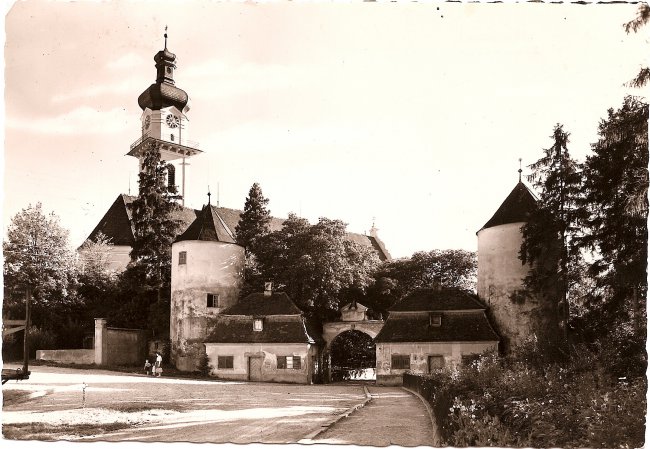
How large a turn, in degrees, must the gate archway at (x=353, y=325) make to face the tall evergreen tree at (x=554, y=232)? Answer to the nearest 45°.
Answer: approximately 45° to its left

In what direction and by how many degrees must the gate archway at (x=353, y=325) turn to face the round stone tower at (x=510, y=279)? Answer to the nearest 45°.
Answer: approximately 45° to its left

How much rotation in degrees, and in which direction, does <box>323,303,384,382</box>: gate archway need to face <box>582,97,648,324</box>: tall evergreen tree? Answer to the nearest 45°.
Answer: approximately 45° to its left

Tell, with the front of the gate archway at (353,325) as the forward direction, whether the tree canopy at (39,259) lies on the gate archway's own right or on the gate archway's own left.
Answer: on the gate archway's own right

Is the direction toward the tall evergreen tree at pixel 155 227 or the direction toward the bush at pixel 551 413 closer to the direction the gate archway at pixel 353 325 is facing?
the bush

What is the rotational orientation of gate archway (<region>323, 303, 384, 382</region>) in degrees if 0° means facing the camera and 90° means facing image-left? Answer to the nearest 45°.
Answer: approximately 0°

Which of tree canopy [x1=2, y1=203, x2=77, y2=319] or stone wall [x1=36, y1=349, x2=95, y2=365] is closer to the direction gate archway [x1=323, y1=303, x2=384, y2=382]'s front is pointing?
the tree canopy

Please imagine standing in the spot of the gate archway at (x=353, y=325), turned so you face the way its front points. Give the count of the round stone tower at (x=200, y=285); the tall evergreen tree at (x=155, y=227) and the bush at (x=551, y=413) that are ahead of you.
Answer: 1

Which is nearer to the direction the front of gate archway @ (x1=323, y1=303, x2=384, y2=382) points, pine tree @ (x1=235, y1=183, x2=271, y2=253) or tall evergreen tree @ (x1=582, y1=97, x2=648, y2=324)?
the tall evergreen tree

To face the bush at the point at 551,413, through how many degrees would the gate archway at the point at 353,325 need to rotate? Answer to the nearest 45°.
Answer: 0° — it already faces it
